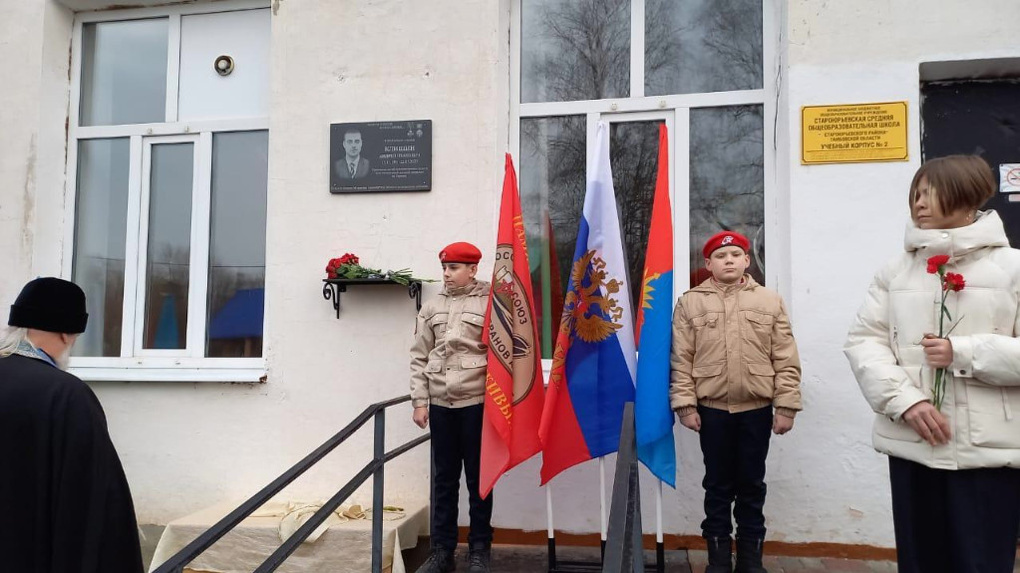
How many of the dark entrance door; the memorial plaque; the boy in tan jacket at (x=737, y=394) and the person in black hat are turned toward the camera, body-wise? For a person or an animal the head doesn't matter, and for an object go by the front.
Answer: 3

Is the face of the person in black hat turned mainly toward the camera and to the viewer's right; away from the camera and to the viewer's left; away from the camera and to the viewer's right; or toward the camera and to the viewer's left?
away from the camera and to the viewer's right

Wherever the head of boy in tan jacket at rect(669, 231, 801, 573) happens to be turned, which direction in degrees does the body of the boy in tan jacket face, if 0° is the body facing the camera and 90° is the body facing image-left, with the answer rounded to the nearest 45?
approximately 0°

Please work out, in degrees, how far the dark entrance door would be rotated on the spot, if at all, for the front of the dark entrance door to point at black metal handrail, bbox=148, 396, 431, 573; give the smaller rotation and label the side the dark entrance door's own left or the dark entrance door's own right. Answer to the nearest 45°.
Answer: approximately 45° to the dark entrance door's own right

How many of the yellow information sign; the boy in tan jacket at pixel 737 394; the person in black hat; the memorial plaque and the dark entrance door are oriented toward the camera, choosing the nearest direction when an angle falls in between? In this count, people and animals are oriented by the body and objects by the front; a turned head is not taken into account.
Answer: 4

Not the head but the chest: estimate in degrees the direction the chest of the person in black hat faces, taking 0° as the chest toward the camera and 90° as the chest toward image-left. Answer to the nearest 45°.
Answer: approximately 225°

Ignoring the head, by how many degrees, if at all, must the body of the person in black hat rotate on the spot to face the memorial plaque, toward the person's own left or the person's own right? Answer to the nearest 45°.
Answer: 0° — they already face it
